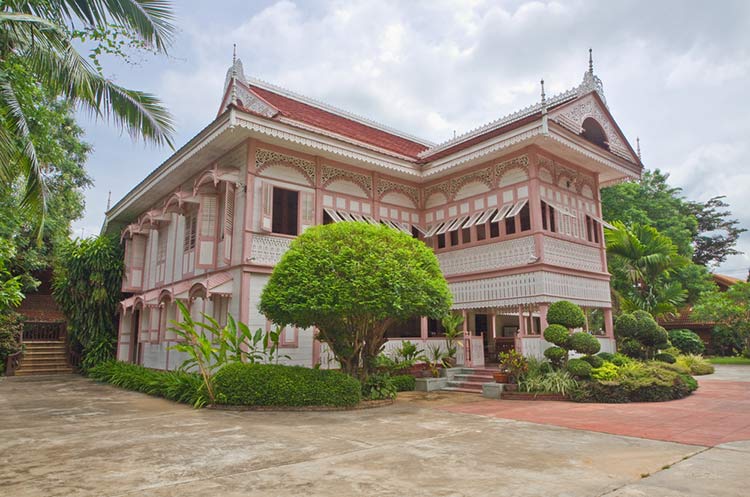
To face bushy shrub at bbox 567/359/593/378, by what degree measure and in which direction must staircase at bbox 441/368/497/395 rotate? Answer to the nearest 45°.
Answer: approximately 90° to its left

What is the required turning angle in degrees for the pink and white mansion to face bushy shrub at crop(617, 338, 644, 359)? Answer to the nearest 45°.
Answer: approximately 45° to its left

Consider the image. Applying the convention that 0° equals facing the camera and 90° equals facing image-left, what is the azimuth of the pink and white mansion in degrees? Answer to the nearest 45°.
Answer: approximately 315°

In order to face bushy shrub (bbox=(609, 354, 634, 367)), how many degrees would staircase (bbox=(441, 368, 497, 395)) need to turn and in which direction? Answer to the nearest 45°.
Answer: approximately 135° to its left
